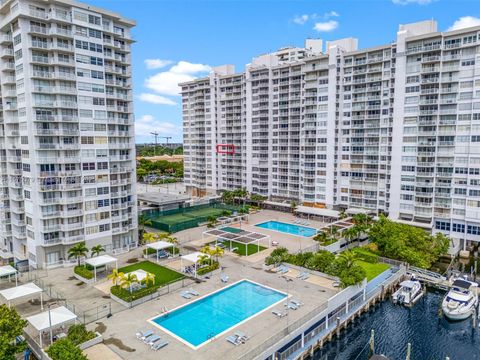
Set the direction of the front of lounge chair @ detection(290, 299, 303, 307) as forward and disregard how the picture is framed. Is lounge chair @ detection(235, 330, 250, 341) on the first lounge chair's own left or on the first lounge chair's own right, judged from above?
on the first lounge chair's own left

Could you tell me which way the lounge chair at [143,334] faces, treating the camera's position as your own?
facing away from the viewer and to the right of the viewer

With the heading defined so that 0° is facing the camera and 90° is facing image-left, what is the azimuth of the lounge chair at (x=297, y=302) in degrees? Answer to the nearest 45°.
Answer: approximately 135°

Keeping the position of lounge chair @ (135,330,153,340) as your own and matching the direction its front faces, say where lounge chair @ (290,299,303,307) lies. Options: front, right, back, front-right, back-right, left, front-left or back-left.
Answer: front-right

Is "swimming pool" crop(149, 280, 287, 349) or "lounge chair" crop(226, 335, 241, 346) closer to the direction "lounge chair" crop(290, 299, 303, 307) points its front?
the swimming pool

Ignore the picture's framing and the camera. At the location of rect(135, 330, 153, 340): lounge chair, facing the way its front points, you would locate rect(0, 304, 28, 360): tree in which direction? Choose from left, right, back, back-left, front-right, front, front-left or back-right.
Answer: back-left

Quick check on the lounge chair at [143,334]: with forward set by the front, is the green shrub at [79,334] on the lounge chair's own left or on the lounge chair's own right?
on the lounge chair's own left

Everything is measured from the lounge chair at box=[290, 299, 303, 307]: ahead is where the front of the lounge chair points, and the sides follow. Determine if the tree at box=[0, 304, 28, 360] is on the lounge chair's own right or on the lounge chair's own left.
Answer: on the lounge chair's own left

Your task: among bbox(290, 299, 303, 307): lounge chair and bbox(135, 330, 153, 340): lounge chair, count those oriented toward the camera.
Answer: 0

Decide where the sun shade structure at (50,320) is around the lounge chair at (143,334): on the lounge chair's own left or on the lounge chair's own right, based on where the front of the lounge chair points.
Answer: on the lounge chair's own left
